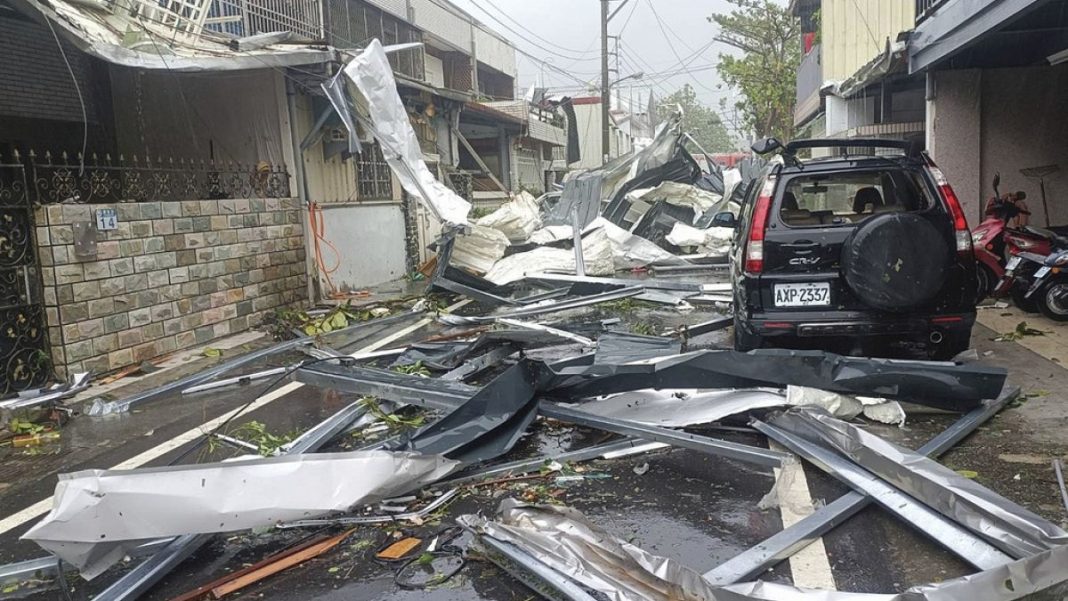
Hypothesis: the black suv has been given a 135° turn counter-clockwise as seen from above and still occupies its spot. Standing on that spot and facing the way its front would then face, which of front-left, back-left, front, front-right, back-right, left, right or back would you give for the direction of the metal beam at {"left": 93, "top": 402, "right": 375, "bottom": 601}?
front

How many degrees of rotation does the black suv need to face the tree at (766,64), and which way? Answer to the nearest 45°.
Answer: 0° — it already faces it

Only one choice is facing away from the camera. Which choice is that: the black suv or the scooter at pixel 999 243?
the black suv

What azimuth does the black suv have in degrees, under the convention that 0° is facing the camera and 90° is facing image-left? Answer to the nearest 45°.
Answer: approximately 180°

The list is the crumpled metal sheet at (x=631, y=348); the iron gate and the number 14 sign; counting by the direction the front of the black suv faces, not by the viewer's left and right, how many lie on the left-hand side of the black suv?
3

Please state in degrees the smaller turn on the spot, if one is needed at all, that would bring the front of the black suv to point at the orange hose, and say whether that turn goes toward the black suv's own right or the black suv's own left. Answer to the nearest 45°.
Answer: approximately 45° to the black suv's own left

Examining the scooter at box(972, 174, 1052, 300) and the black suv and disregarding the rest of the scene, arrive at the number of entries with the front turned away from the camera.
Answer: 1

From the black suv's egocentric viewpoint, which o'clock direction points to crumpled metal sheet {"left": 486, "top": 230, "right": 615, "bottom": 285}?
The crumpled metal sheet is roughly at 11 o'clock from the black suv.

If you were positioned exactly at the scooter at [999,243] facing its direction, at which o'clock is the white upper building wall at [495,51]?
The white upper building wall is roughly at 3 o'clock from the scooter.

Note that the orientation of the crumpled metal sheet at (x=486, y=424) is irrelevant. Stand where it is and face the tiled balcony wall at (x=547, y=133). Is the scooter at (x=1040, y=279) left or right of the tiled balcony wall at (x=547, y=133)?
right

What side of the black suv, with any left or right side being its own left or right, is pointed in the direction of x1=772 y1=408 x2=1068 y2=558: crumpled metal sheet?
back

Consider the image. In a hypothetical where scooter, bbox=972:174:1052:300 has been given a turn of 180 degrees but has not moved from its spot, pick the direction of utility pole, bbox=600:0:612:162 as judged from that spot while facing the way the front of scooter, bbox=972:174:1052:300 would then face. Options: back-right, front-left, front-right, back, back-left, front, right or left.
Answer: left

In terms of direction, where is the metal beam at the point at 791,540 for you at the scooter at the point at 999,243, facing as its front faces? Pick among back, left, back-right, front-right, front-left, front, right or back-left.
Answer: front-left

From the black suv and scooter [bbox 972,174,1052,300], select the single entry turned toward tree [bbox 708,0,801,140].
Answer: the black suv
